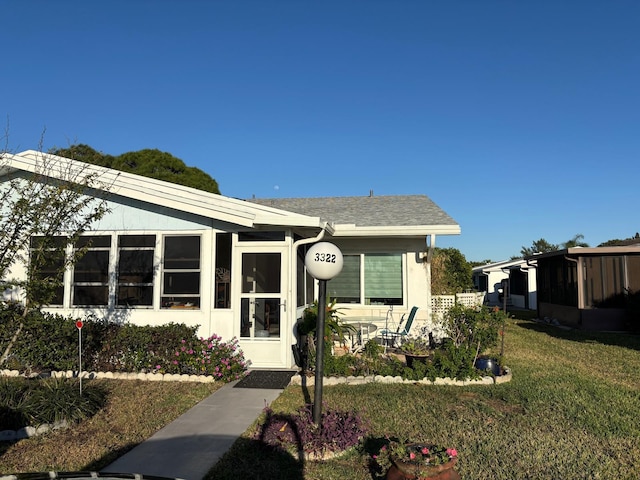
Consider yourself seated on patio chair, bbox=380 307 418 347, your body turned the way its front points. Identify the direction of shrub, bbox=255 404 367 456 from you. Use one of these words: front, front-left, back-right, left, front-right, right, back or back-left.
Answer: left

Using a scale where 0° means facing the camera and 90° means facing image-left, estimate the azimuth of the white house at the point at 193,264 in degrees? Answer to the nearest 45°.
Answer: approximately 0°

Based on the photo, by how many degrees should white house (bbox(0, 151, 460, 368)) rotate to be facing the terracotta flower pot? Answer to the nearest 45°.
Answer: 0° — it already faces it

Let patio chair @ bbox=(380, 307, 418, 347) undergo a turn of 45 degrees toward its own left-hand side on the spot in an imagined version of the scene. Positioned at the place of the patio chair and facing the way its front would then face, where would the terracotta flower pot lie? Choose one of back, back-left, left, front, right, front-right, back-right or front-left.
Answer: front-left

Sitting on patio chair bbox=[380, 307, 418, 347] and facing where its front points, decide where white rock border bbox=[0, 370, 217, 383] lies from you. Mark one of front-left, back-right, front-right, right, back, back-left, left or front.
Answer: front-left

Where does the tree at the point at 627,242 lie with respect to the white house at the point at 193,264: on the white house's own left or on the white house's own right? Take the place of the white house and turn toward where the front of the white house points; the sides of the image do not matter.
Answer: on the white house's own left

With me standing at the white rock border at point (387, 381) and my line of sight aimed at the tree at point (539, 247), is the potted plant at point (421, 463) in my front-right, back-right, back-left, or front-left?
back-right

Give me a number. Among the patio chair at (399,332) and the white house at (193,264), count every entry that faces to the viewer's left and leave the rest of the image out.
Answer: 1

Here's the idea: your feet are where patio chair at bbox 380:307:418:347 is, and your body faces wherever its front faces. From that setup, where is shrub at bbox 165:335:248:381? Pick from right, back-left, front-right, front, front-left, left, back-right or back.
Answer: front-left

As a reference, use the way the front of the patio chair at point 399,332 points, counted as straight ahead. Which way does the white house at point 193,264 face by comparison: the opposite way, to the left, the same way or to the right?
to the left

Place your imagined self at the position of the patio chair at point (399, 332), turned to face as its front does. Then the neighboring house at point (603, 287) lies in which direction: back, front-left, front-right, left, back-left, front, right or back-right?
back-right

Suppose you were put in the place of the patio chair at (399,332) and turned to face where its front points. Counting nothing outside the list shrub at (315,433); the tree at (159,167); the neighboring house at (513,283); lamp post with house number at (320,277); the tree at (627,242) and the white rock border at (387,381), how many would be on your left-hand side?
3

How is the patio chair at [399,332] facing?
to the viewer's left
